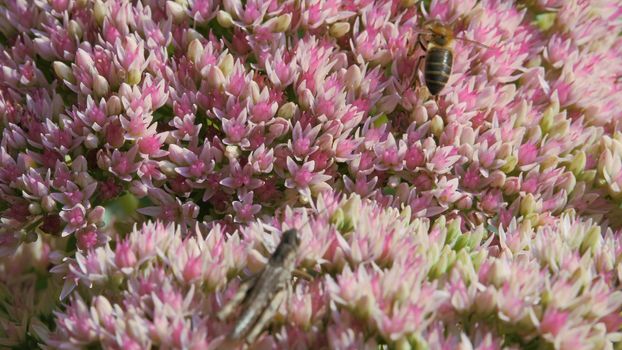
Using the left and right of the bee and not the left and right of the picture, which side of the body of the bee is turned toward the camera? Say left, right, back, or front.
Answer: back
